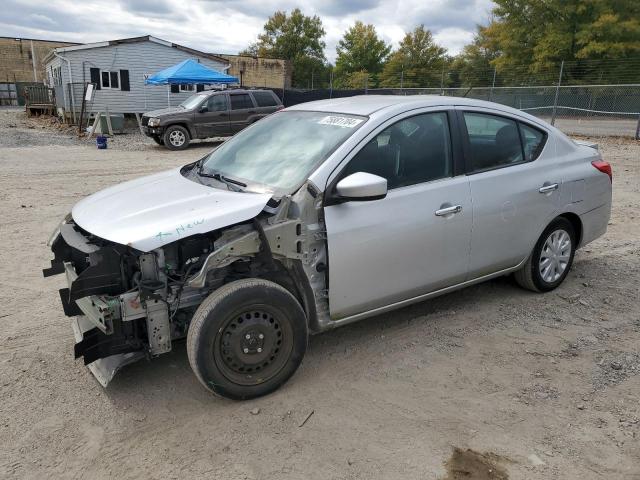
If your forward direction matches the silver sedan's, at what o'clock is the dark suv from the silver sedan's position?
The dark suv is roughly at 4 o'clock from the silver sedan.

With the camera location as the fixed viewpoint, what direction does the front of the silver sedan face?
facing the viewer and to the left of the viewer

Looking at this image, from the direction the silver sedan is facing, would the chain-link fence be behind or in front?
behind

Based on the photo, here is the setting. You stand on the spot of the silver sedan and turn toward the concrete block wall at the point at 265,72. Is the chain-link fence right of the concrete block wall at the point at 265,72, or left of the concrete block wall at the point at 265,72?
right

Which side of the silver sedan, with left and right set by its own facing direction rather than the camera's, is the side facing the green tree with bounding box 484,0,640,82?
back

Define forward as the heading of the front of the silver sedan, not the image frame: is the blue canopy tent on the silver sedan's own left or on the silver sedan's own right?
on the silver sedan's own right

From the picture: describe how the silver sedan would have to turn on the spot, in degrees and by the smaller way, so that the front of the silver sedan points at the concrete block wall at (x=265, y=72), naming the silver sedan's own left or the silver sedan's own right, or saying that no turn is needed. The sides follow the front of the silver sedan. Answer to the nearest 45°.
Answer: approximately 135° to the silver sedan's own right

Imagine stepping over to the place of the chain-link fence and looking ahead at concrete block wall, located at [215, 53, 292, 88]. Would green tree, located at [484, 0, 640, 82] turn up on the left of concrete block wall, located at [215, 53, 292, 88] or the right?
right
